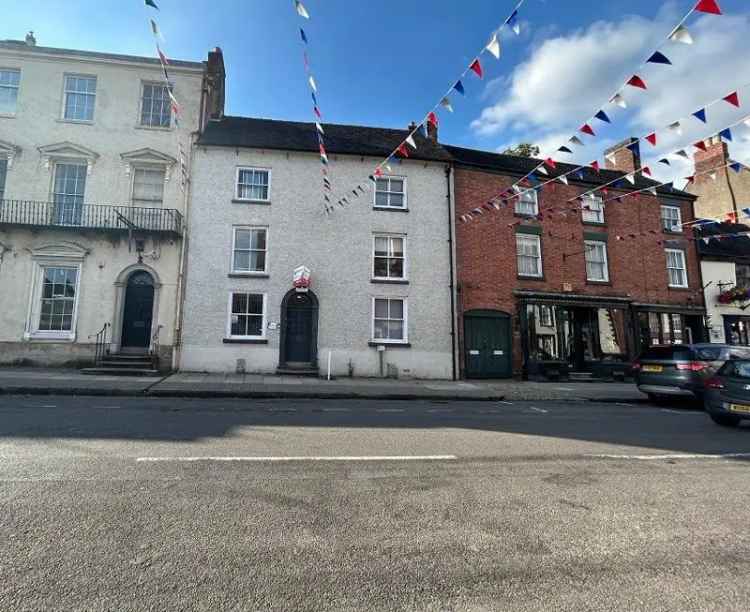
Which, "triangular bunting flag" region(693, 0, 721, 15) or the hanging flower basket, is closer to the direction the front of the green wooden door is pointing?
the triangular bunting flag

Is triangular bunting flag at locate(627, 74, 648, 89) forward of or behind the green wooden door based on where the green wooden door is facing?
forward

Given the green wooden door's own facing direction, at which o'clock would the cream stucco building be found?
The cream stucco building is roughly at 2 o'clock from the green wooden door.

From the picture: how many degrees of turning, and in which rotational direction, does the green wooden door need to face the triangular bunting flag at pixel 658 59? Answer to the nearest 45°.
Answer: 0° — it already faces it

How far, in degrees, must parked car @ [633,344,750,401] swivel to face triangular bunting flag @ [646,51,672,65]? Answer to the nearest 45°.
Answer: approximately 135° to its right

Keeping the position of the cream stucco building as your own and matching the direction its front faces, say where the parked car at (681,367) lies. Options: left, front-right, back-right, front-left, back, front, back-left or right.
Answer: front-left

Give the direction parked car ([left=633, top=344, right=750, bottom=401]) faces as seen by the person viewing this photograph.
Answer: facing away from the viewer and to the right of the viewer

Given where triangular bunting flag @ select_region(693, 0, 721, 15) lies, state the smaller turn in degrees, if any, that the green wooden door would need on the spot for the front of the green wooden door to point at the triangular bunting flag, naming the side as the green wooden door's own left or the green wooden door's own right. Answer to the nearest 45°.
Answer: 0° — it already faces it

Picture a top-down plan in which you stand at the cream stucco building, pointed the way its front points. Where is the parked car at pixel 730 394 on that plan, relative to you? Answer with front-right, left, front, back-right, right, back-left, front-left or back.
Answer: front-left
